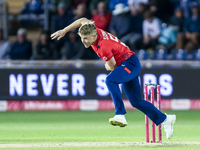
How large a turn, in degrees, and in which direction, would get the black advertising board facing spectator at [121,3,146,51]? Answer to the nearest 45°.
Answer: approximately 135° to its left

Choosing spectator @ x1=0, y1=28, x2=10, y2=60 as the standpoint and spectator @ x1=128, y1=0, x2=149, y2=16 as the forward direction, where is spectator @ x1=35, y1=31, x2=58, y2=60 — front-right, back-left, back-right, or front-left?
front-right

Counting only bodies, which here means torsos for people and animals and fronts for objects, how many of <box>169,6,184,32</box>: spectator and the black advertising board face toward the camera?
2

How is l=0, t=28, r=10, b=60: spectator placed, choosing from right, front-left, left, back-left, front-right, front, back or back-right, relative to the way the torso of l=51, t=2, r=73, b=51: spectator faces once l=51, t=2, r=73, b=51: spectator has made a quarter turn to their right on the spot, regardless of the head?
front

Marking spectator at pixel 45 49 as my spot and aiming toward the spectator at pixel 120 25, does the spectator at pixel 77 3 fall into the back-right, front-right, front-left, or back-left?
front-left

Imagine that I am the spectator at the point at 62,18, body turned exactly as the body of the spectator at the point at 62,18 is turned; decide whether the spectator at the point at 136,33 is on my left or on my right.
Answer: on my left

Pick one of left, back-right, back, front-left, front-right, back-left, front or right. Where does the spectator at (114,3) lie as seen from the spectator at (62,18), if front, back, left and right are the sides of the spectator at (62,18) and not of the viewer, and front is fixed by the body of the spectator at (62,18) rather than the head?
left

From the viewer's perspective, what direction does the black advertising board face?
toward the camera

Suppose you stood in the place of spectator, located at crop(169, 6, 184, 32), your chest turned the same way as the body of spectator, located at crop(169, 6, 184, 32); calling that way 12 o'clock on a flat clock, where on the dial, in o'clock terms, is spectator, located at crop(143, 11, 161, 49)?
spectator, located at crop(143, 11, 161, 49) is roughly at 2 o'clock from spectator, located at crop(169, 6, 184, 32).

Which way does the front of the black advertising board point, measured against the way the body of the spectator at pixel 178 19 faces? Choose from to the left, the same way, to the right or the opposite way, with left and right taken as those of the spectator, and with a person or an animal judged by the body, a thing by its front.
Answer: the same way

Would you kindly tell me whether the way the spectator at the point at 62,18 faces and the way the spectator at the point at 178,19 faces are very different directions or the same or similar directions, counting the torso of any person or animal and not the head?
same or similar directions

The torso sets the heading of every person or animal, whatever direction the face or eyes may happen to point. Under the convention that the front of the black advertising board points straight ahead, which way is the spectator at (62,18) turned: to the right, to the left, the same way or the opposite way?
the same way

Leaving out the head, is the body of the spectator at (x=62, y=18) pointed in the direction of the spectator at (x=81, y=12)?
no

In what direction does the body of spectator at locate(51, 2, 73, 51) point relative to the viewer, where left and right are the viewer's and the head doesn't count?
facing the viewer
